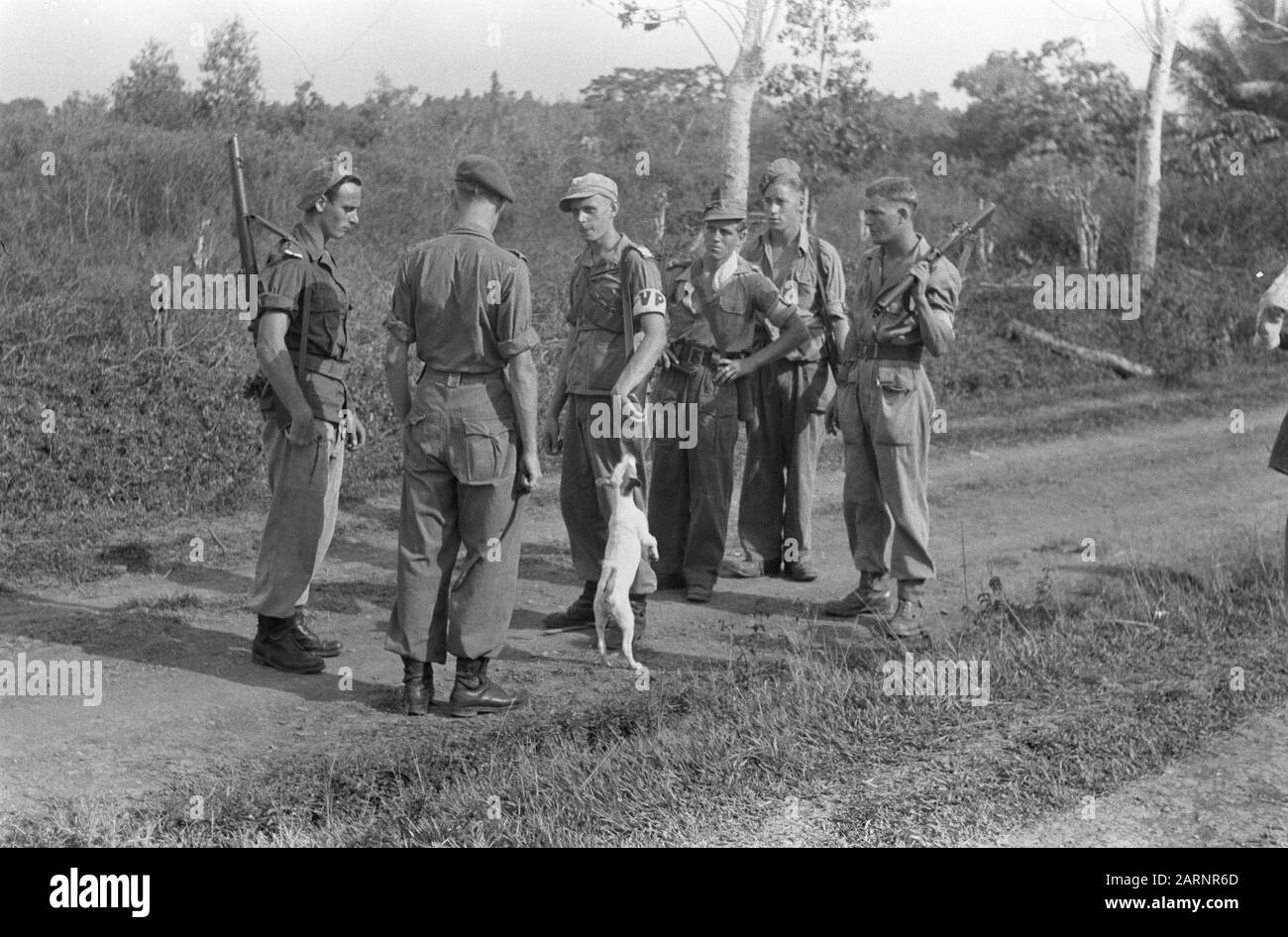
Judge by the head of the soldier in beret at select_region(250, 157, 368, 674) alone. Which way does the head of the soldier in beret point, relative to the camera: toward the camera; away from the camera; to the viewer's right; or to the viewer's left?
to the viewer's right

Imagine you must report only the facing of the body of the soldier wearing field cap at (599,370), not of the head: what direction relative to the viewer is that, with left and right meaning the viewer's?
facing the viewer and to the left of the viewer

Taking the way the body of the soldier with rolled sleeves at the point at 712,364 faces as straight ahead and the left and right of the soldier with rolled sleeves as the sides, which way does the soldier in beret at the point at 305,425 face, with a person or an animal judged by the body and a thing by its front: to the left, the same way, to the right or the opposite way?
to the left

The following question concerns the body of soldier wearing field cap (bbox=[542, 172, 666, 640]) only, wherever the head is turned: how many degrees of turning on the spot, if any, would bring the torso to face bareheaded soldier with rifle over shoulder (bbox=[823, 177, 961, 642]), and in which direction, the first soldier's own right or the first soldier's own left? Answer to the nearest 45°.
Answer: approximately 135° to the first soldier's own left

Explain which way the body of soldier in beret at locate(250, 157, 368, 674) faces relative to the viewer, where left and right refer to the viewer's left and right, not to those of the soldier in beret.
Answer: facing to the right of the viewer

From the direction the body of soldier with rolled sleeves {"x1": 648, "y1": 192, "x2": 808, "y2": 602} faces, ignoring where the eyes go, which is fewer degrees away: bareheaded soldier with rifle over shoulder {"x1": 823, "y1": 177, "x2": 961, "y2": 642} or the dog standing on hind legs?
the dog standing on hind legs

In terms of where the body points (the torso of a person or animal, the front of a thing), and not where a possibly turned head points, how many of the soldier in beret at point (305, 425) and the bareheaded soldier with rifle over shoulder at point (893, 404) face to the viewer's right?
1

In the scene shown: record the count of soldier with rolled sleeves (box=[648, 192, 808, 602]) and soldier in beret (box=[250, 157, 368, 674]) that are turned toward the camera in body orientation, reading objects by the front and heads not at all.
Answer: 1

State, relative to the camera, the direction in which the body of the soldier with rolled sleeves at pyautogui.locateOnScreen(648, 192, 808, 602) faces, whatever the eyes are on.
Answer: toward the camera

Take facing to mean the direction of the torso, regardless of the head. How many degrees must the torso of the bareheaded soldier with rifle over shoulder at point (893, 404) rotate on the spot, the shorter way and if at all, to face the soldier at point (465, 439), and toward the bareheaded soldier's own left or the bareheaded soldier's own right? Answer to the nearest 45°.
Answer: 0° — they already face them

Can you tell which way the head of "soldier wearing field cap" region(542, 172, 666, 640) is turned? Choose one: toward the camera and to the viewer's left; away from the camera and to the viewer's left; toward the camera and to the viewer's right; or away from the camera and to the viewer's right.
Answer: toward the camera and to the viewer's left

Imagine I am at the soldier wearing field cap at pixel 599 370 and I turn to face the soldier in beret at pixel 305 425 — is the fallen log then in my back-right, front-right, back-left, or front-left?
back-right
